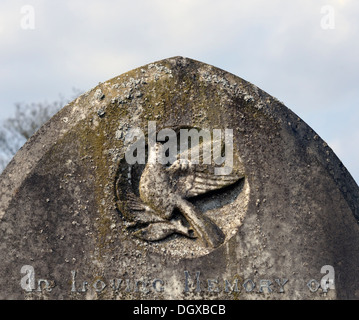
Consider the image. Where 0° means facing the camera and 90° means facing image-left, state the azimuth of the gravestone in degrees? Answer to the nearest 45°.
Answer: approximately 0°
